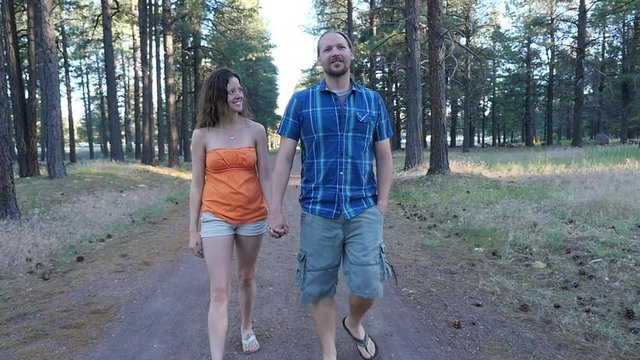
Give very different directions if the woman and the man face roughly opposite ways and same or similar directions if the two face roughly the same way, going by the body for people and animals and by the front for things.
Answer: same or similar directions

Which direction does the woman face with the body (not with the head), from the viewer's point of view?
toward the camera

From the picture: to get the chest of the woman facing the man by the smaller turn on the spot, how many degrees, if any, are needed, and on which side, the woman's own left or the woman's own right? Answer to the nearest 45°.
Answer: approximately 45° to the woman's own left

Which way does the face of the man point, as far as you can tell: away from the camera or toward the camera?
toward the camera

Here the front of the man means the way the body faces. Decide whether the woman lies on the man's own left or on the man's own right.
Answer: on the man's own right

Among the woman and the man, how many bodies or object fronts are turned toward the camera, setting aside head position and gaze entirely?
2

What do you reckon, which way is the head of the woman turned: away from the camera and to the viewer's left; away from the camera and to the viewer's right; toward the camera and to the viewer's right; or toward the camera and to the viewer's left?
toward the camera and to the viewer's right
